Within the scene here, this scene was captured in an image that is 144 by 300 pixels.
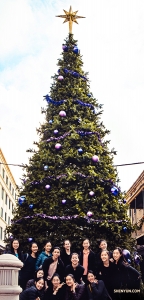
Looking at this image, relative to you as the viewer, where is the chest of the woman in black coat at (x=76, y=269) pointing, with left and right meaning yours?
facing the viewer

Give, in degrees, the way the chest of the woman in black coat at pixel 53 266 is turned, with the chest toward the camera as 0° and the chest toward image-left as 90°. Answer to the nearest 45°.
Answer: approximately 0°

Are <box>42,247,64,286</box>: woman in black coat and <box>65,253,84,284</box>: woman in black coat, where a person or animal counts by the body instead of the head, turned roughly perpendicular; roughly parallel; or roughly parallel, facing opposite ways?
roughly parallel

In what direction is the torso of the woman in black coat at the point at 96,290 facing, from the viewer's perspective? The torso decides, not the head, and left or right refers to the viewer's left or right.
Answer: facing the viewer and to the left of the viewer

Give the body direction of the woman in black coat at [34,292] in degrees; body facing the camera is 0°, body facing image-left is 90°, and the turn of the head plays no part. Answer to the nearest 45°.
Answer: approximately 315°

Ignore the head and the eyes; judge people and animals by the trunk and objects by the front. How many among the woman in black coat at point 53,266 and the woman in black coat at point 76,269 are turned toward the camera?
2

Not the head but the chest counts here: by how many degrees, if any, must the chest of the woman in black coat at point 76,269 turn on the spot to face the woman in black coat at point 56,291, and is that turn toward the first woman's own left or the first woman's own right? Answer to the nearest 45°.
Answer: approximately 45° to the first woman's own right

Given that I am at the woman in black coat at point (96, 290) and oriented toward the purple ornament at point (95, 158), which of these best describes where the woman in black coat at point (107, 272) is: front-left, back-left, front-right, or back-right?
front-right

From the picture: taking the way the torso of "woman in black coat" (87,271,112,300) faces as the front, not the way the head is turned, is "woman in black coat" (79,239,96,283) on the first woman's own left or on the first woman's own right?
on the first woman's own right
